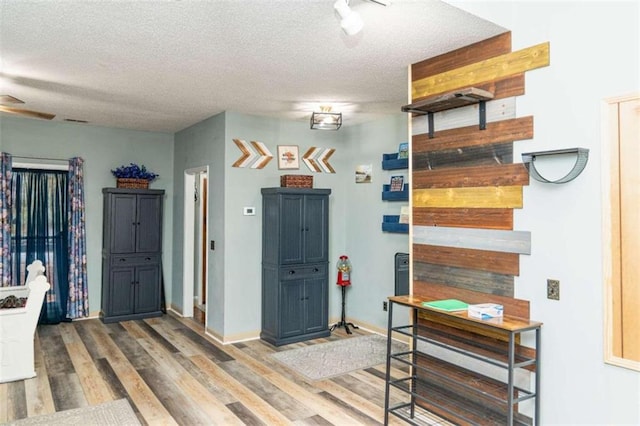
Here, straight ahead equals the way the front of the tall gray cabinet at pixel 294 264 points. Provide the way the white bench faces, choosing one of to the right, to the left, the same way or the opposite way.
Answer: to the right

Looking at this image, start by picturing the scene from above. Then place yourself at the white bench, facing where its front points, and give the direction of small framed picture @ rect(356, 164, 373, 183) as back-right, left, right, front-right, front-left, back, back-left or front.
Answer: back

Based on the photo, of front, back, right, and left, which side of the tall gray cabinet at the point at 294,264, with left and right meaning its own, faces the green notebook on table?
front

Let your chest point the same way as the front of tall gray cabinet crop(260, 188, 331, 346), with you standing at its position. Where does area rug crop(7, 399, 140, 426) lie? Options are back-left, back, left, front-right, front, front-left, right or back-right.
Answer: right

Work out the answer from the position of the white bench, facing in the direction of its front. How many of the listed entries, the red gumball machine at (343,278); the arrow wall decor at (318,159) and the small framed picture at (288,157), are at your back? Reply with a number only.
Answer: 3

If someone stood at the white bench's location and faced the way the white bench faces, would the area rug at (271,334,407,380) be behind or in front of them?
behind

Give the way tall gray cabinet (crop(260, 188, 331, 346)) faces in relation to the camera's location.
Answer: facing the viewer and to the right of the viewer

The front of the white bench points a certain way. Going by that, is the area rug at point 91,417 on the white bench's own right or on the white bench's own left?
on the white bench's own left

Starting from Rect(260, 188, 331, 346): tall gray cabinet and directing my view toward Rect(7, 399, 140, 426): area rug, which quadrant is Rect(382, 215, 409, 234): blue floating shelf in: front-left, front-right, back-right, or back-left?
back-left

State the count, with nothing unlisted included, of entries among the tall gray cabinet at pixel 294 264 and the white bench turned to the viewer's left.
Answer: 1

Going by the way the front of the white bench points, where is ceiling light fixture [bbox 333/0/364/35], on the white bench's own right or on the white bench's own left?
on the white bench's own left

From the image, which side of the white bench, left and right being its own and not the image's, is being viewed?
left

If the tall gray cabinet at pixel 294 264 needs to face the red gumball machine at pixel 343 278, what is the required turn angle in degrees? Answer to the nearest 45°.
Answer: approximately 90° to its left
